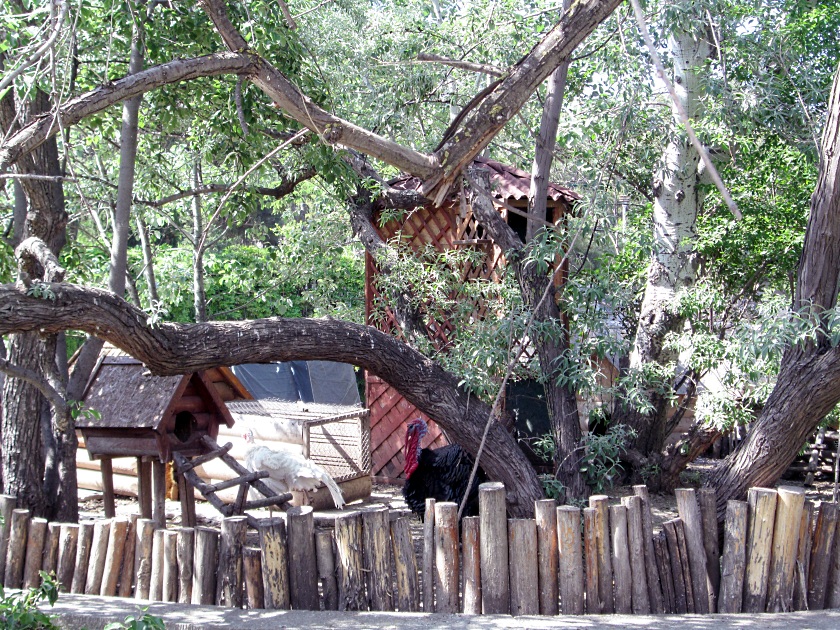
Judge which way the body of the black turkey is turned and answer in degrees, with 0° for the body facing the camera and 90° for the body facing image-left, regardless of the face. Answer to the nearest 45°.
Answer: approximately 90°

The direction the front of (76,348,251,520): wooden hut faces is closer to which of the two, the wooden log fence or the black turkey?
the wooden log fence

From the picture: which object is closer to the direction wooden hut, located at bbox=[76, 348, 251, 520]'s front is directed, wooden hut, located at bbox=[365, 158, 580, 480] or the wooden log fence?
the wooden log fence

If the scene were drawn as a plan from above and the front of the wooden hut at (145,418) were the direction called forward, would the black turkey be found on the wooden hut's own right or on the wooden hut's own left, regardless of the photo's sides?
on the wooden hut's own left

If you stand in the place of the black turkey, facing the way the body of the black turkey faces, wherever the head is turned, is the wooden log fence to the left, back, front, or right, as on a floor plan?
left

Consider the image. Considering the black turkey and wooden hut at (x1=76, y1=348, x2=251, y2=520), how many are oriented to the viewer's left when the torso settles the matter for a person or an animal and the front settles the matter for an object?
1

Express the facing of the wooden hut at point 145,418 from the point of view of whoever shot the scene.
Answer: facing the viewer and to the right of the viewer

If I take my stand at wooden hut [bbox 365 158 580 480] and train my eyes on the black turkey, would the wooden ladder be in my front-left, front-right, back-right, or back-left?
front-right

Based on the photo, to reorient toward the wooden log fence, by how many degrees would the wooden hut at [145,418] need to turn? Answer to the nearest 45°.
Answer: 0° — it already faces it

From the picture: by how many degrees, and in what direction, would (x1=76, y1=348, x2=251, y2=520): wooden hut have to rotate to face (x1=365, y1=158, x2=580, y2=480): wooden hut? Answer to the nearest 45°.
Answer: approximately 90° to its left

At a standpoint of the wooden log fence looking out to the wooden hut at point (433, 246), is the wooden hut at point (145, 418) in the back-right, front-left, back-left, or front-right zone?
front-left

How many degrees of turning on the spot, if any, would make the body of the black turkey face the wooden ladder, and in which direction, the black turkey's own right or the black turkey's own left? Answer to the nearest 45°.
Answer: approximately 45° to the black turkey's own left

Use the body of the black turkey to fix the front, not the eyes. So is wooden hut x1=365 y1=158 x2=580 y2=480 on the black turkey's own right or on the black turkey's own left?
on the black turkey's own right
